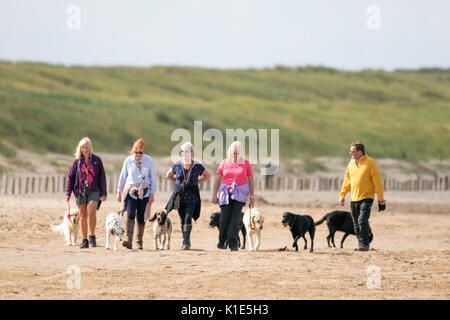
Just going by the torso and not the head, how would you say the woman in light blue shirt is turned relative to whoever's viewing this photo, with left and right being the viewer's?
facing the viewer

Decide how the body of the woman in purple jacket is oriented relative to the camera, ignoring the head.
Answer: toward the camera

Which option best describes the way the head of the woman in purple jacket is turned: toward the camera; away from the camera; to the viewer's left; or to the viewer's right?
toward the camera

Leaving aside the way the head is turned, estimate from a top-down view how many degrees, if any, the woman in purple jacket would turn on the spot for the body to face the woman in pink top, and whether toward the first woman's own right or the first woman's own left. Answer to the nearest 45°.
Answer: approximately 90° to the first woman's own left

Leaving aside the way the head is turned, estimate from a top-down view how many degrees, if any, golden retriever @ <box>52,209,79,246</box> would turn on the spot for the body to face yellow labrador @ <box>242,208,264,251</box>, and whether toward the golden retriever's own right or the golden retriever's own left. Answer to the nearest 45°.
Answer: approximately 45° to the golden retriever's own left

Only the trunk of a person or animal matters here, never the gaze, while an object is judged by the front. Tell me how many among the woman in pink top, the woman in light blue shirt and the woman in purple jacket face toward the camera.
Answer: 3

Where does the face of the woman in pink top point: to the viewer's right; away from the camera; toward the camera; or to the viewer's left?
toward the camera

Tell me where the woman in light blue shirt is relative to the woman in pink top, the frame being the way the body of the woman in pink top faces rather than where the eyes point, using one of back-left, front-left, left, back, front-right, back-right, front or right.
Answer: right

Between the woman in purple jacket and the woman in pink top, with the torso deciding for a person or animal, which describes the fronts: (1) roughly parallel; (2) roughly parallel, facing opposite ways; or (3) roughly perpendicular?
roughly parallel

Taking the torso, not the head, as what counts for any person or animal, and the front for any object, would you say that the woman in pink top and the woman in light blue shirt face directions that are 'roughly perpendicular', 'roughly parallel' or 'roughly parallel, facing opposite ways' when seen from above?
roughly parallel

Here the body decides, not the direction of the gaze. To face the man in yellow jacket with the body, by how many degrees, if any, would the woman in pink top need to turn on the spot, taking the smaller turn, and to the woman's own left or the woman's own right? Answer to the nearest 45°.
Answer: approximately 90° to the woman's own left

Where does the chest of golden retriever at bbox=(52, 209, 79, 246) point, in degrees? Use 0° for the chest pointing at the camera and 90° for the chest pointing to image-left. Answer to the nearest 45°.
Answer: approximately 315°

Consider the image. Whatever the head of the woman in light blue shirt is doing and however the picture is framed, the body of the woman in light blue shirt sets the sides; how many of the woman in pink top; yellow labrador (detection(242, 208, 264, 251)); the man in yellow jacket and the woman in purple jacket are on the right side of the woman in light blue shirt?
1

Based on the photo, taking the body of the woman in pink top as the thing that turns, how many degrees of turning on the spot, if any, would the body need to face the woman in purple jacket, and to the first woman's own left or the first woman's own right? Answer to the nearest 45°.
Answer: approximately 90° to the first woman's own right
